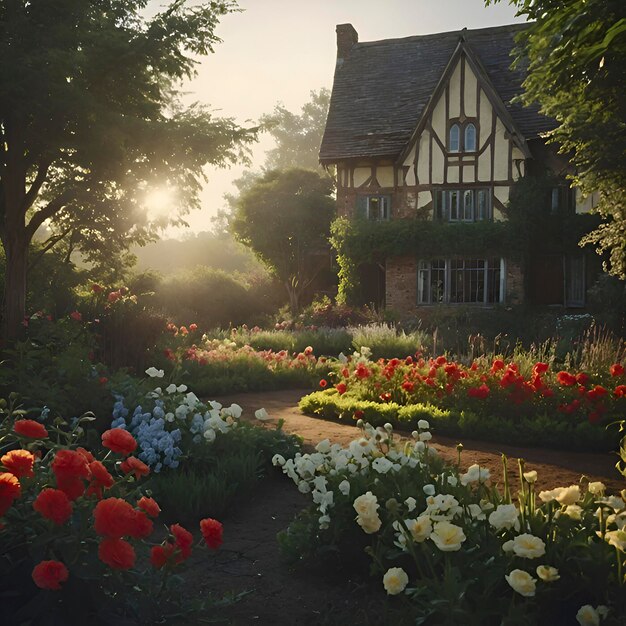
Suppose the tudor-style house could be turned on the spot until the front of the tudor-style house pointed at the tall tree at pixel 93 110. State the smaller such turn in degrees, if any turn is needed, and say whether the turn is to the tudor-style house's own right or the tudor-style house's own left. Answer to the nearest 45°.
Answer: approximately 45° to the tudor-style house's own right

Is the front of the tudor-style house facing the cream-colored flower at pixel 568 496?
yes

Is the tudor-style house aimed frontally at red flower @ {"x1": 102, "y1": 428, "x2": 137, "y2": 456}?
yes

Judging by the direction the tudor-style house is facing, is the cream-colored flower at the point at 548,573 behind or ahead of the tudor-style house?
ahead

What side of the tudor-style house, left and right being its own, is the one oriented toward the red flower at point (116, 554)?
front

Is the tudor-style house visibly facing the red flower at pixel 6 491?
yes

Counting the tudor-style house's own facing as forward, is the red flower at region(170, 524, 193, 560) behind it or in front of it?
in front

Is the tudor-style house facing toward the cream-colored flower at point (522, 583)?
yes

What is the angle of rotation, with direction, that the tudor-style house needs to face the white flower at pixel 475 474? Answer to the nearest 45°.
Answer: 0° — it already faces it

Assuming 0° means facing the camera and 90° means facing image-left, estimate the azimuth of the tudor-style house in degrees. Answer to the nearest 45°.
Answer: approximately 0°

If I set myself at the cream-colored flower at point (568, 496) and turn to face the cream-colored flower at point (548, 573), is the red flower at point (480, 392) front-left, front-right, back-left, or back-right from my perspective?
back-right

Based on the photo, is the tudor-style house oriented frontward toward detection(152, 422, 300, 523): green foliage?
yes

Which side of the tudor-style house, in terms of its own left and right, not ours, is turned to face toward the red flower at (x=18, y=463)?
front
